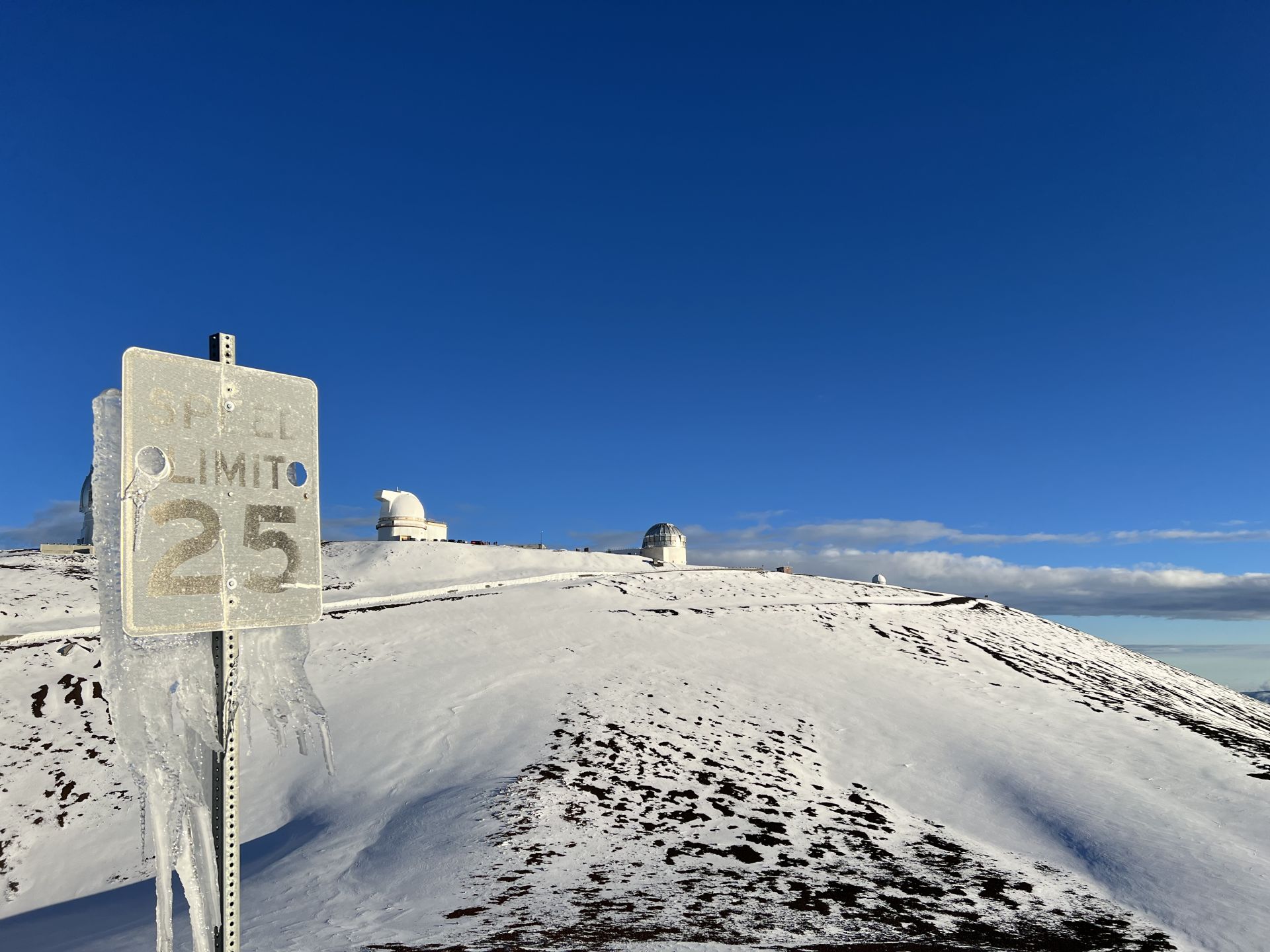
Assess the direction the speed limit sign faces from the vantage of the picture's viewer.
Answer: facing the viewer and to the right of the viewer
